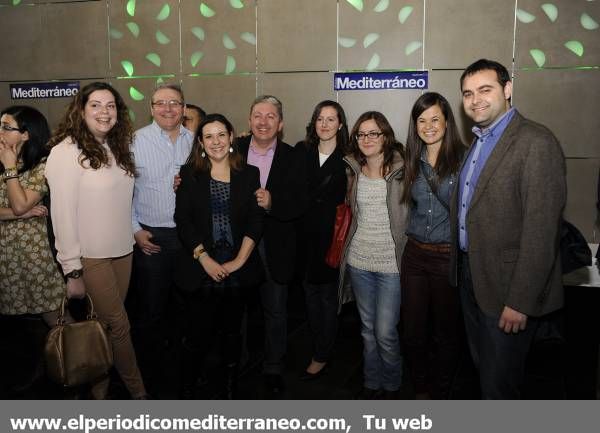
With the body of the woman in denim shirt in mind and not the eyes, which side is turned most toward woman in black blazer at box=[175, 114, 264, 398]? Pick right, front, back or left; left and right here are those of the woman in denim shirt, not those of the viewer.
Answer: right

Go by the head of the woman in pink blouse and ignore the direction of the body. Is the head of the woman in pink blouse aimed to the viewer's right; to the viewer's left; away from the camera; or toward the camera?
toward the camera

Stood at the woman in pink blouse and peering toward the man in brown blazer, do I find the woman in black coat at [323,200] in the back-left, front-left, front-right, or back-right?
front-left

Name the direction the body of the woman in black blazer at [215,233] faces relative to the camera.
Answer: toward the camera

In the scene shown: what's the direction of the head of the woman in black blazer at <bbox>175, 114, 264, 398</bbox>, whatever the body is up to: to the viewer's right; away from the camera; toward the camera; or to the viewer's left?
toward the camera

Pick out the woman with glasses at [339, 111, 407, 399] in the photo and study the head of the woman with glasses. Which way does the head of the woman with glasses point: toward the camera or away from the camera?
toward the camera

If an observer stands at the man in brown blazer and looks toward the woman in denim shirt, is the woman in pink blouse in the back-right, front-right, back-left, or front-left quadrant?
front-left

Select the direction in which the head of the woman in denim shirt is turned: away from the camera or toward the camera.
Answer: toward the camera

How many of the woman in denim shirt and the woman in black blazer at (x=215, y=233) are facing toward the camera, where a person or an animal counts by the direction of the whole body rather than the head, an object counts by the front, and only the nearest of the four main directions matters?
2

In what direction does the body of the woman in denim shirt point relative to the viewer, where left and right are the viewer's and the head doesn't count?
facing the viewer

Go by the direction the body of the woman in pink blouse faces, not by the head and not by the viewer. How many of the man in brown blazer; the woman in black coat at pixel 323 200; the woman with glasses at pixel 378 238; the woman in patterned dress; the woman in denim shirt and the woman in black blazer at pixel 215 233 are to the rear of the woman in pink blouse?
1

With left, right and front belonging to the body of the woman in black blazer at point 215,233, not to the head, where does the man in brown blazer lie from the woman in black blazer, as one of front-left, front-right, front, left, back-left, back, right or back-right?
front-left
